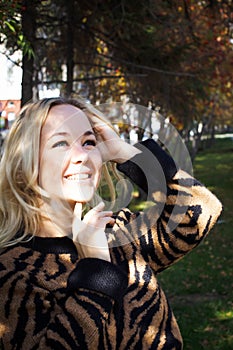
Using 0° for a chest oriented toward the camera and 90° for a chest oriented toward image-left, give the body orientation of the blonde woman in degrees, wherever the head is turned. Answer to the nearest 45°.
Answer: approximately 0°

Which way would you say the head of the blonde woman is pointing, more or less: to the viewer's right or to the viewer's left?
to the viewer's right
